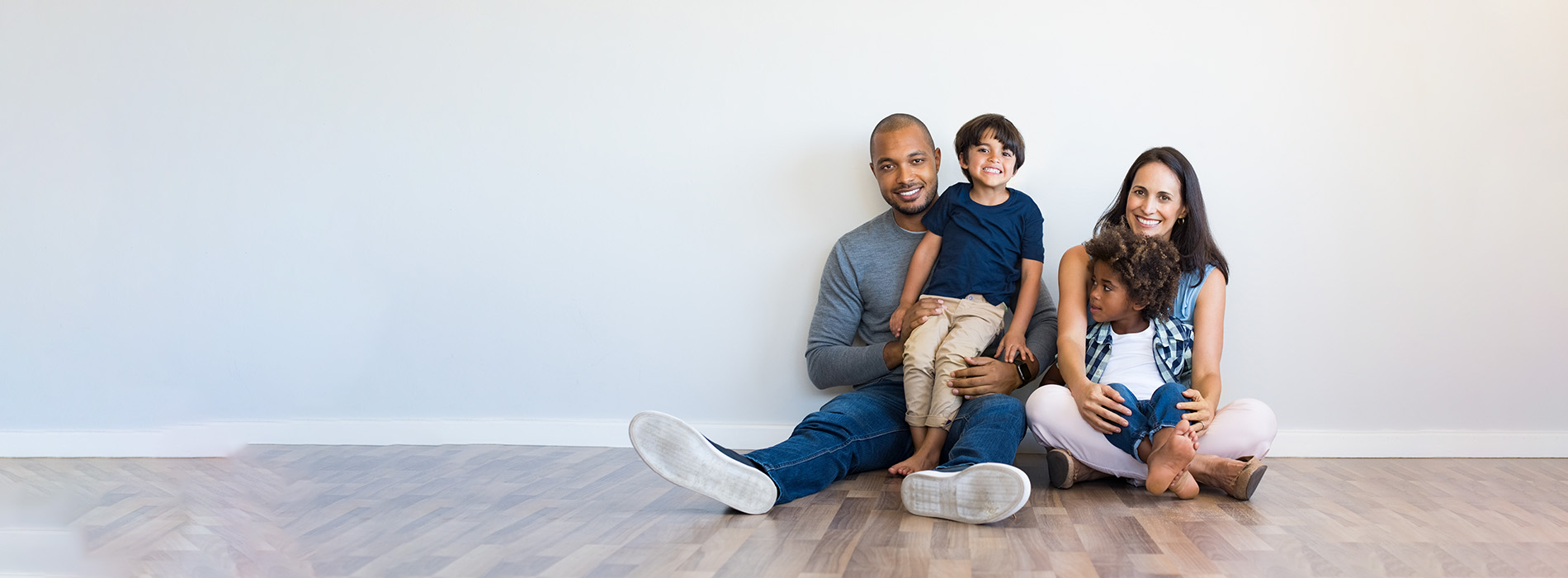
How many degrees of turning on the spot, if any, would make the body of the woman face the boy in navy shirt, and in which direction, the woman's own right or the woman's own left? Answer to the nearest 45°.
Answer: approximately 90° to the woman's own right

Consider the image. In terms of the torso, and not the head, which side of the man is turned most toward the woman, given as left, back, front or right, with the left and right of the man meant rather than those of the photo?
left

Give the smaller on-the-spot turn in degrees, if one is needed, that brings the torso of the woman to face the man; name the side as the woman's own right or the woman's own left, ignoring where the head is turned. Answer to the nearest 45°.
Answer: approximately 90° to the woman's own right

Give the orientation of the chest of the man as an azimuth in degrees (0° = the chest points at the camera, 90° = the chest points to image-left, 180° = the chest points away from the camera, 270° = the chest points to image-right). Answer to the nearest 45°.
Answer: approximately 0°

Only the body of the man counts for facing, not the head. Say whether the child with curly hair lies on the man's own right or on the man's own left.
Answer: on the man's own left

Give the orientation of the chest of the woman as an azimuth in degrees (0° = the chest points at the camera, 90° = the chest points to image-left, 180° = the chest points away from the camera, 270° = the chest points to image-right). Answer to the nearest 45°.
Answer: approximately 0°
